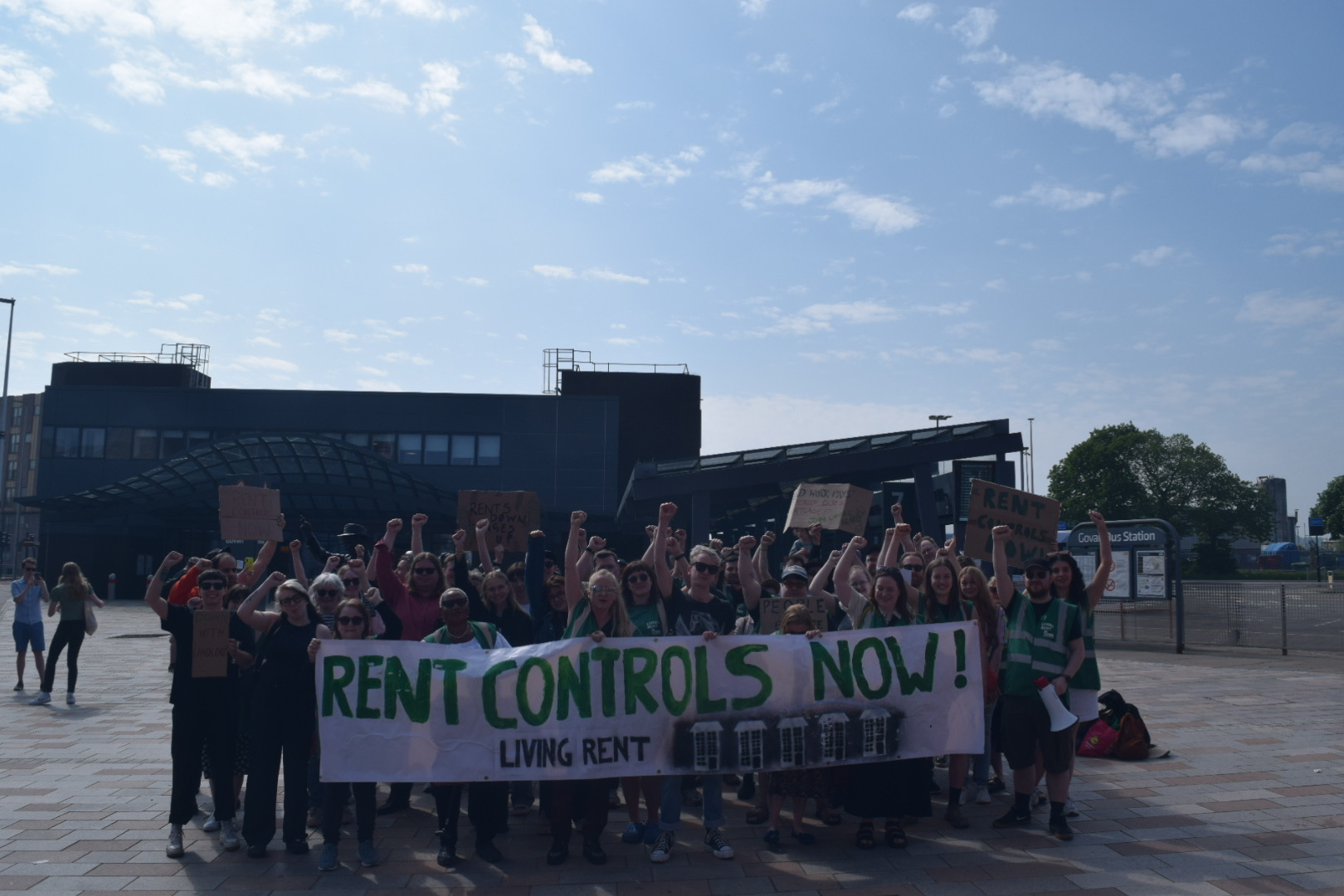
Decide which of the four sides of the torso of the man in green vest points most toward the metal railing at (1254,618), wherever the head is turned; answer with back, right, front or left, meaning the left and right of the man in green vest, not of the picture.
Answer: back

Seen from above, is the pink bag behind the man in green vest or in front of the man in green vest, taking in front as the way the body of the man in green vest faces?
behind

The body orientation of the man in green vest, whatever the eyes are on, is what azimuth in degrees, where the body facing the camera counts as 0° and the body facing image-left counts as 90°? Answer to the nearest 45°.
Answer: approximately 0°
